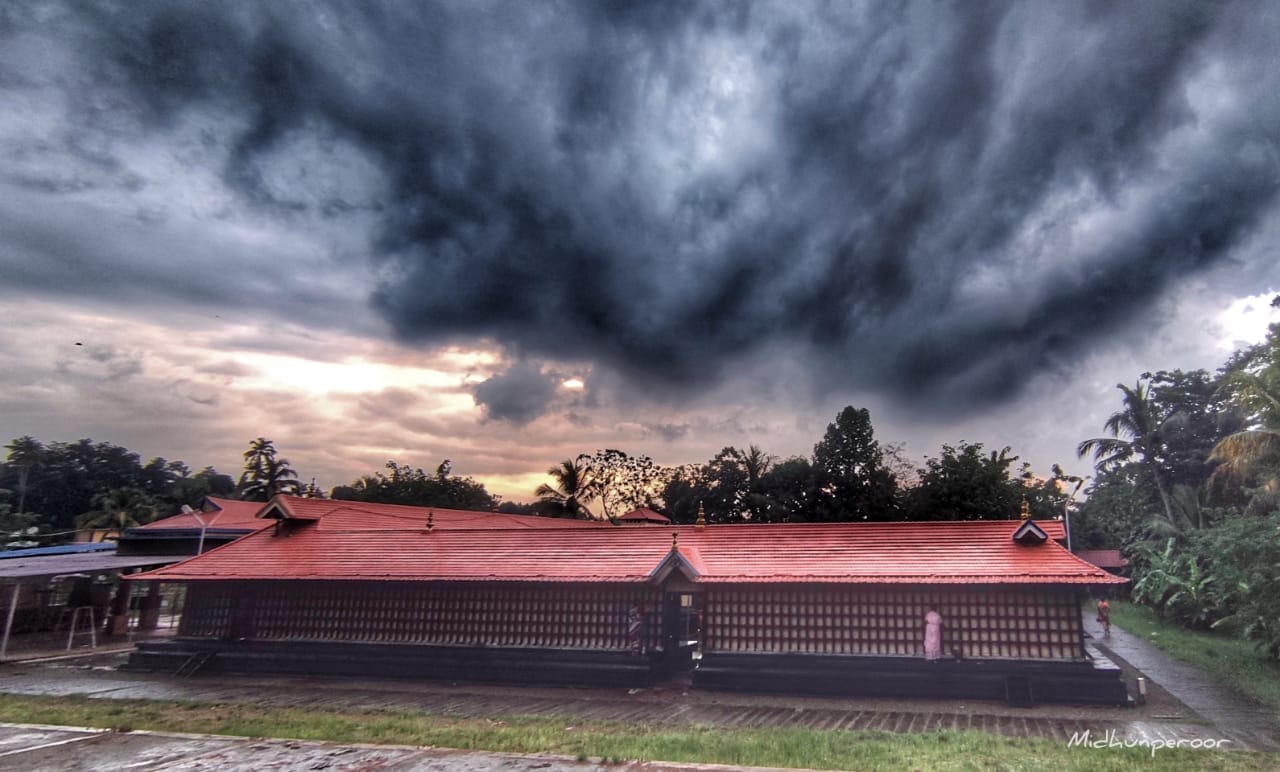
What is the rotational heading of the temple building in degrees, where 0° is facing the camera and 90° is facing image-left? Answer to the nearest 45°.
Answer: approximately 0°

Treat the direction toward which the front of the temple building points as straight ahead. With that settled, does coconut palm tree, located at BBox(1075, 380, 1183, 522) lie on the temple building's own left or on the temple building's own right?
on the temple building's own left

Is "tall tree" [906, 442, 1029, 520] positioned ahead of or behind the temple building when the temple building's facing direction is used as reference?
behind

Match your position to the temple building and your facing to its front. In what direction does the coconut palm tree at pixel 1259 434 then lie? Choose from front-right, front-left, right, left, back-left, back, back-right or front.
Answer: left
